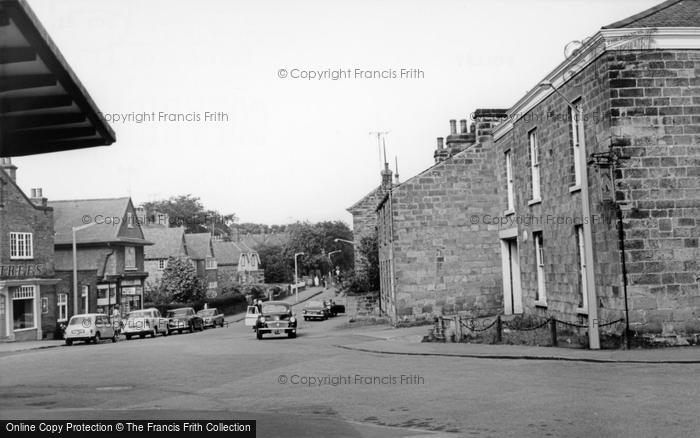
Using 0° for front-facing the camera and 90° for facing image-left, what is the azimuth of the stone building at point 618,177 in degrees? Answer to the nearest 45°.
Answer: approximately 45°

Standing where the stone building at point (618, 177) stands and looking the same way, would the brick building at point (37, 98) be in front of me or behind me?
in front

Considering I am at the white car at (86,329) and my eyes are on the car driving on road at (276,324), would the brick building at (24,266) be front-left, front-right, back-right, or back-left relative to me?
back-left

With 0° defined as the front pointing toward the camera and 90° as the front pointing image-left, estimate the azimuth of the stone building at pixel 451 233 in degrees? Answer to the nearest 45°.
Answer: approximately 90°

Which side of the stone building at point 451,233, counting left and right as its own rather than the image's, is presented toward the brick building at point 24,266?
front

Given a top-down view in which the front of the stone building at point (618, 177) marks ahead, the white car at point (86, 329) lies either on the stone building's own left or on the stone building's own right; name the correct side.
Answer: on the stone building's own right

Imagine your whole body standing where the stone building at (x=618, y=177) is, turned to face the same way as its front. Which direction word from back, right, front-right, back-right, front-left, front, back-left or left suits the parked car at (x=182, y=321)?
right

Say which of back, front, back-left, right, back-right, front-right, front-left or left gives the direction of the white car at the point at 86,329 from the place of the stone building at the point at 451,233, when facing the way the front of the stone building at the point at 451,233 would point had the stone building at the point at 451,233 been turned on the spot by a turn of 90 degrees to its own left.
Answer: right

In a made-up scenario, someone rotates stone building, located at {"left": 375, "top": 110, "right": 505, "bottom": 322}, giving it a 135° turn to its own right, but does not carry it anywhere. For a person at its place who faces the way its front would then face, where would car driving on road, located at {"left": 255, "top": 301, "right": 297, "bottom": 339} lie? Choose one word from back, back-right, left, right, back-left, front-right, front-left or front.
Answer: back-left
